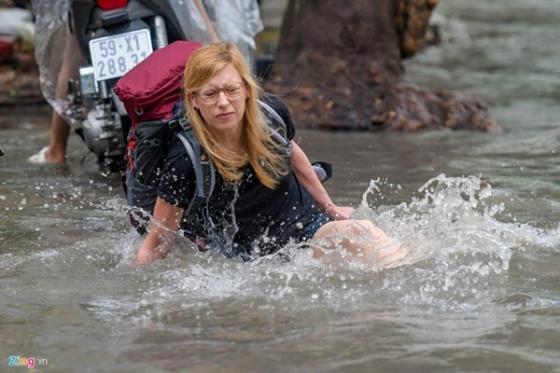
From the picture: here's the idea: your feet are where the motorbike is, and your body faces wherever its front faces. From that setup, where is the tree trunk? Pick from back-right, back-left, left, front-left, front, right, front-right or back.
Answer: front-right

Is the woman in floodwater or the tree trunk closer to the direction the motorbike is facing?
the tree trunk

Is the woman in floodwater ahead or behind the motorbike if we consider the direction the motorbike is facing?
behind

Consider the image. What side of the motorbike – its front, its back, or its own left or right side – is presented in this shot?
back
